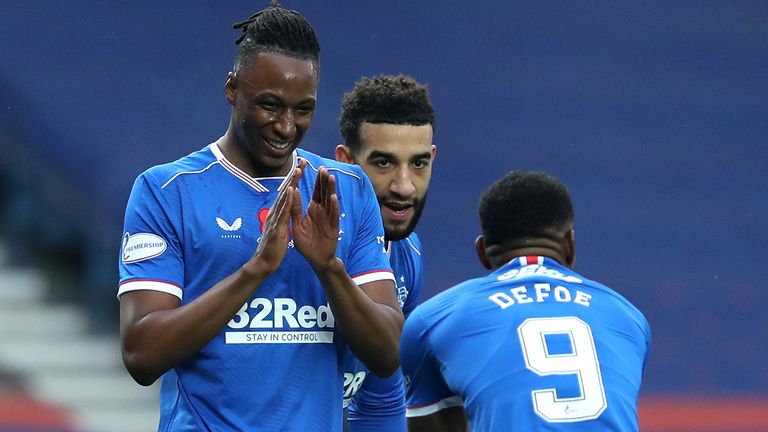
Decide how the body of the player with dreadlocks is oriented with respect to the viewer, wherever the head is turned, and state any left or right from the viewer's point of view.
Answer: facing the viewer and to the right of the viewer

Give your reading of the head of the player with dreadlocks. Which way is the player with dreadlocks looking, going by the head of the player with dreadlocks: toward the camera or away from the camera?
toward the camera
